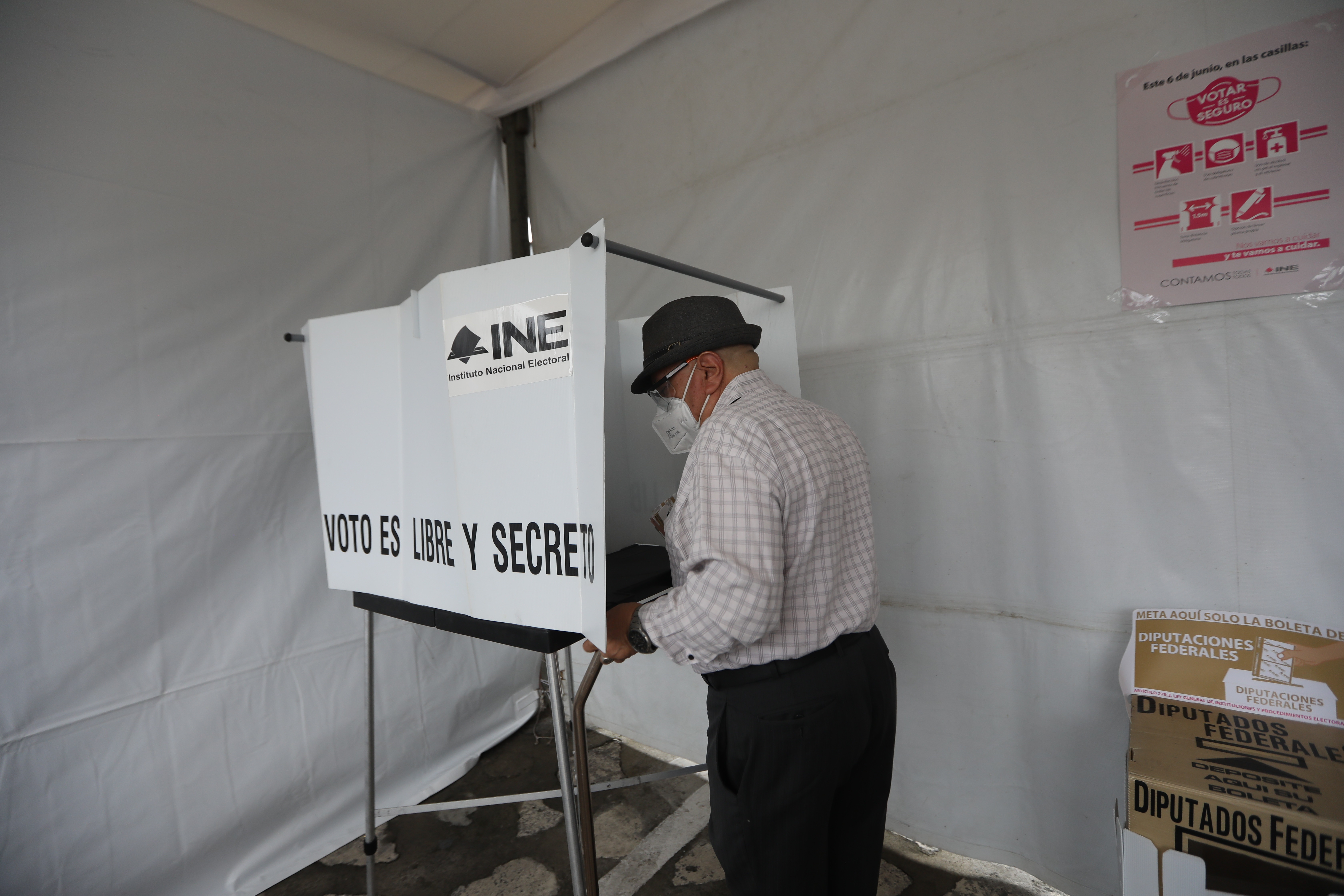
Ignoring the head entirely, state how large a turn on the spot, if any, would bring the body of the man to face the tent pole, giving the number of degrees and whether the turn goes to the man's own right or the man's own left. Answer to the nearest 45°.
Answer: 0° — they already face it

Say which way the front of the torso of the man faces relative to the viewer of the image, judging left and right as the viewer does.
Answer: facing away from the viewer and to the left of the viewer

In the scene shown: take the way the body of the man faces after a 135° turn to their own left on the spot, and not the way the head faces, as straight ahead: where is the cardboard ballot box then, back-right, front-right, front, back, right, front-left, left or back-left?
left

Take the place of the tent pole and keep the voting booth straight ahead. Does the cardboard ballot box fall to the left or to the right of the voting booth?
left
